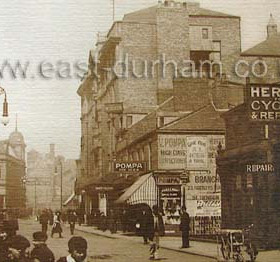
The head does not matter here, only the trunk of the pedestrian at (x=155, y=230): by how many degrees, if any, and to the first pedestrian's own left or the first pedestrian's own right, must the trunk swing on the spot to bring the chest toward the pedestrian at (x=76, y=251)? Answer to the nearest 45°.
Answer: approximately 45° to the first pedestrian's own right

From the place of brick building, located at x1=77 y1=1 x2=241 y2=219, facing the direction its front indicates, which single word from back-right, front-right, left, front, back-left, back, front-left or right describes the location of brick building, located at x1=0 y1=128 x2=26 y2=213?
front

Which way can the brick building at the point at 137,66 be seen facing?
to the viewer's left

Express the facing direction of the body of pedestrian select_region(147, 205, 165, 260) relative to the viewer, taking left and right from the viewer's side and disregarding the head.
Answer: facing the viewer
